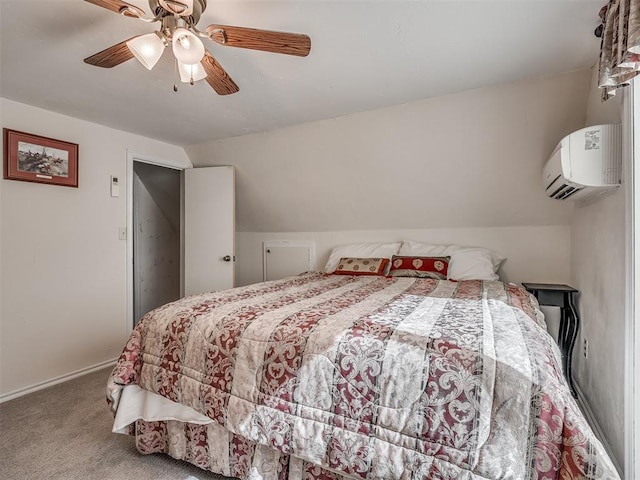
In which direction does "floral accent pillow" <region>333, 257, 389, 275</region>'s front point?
toward the camera

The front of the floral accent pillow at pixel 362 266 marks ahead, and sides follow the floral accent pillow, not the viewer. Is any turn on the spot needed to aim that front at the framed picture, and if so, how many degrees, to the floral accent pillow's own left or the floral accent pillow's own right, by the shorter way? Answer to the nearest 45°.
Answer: approximately 90° to the floral accent pillow's own right

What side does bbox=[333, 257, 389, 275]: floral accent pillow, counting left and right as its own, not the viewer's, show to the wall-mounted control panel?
right

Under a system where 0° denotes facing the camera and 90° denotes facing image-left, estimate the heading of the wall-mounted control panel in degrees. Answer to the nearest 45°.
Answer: approximately 315°

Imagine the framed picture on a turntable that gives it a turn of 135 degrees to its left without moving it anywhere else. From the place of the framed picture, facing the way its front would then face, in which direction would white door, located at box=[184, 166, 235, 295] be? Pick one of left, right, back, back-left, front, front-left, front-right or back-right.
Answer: right

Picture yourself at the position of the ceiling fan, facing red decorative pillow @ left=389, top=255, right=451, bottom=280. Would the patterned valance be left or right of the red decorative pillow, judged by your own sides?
right

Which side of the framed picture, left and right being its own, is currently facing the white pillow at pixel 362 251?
front

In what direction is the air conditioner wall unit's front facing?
to the viewer's left

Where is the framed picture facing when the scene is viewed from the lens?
facing the viewer and to the right of the viewer

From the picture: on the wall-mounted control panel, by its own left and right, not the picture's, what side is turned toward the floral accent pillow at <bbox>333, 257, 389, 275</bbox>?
front

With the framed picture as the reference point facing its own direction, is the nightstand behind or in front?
in front
